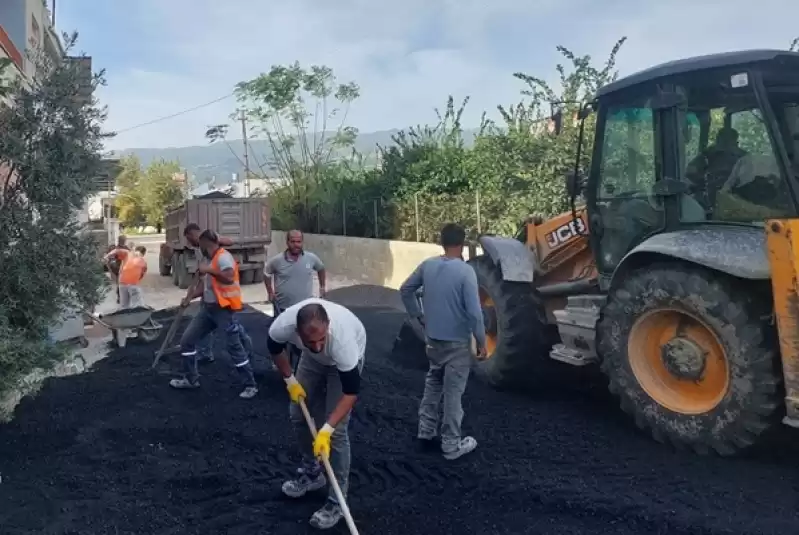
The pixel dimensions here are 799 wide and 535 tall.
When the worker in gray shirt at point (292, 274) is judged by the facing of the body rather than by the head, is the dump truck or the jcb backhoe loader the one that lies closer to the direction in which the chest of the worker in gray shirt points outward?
the jcb backhoe loader

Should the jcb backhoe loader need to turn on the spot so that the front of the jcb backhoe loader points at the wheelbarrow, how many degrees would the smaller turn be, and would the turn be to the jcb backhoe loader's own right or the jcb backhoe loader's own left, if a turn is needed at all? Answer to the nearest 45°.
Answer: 0° — it already faces it

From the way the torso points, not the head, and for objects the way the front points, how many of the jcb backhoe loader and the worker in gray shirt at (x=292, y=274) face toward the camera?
1

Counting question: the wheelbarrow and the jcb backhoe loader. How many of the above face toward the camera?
0

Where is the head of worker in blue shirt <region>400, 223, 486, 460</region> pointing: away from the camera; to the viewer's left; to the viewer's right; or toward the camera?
away from the camera

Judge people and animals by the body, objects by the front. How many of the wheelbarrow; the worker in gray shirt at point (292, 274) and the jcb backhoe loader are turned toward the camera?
1
